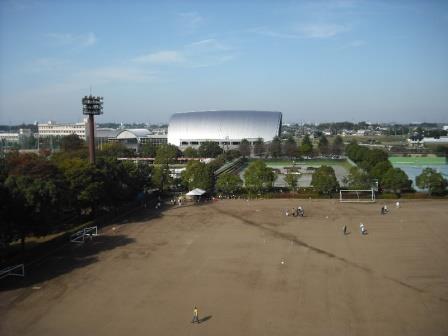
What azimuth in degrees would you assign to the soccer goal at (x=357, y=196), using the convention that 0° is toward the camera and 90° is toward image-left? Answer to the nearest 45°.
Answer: approximately 0°

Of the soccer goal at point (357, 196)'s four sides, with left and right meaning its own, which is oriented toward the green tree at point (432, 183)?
left

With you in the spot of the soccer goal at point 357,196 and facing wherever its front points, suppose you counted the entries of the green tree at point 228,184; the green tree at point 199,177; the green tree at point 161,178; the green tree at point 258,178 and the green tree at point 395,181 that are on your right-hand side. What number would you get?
4

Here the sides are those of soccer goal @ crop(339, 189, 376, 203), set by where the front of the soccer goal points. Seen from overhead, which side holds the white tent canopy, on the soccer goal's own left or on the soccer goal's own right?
on the soccer goal's own right

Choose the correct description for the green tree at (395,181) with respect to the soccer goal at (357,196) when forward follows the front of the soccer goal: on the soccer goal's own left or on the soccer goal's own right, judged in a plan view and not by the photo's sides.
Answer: on the soccer goal's own left

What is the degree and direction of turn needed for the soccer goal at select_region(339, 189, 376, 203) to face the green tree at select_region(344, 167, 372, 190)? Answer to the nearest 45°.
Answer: approximately 180°

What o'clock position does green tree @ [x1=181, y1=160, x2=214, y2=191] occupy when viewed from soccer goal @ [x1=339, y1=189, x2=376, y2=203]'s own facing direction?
The green tree is roughly at 3 o'clock from the soccer goal.

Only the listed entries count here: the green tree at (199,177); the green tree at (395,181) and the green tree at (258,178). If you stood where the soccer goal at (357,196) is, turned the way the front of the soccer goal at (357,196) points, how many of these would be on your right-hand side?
2

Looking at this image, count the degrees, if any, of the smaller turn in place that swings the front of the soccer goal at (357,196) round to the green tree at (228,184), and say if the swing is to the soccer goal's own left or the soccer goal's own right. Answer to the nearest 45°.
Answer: approximately 90° to the soccer goal's own right

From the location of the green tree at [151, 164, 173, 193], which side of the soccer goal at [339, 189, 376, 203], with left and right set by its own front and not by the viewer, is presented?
right

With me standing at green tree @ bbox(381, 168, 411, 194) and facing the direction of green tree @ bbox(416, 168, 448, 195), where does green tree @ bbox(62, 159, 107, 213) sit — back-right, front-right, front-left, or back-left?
back-right
